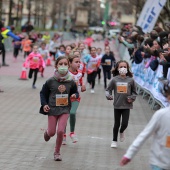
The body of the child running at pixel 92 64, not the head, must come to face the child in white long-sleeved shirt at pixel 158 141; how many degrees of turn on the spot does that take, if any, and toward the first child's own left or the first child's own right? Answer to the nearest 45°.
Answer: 0° — they already face them

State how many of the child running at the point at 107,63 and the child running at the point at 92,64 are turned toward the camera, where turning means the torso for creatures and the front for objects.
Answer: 2

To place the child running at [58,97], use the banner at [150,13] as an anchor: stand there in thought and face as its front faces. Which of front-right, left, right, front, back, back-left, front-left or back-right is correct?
front

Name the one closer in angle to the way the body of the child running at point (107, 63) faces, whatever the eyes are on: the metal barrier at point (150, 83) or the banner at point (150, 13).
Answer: the metal barrier

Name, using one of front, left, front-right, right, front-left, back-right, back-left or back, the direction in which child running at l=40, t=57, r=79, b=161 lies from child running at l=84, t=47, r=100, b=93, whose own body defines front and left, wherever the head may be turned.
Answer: front

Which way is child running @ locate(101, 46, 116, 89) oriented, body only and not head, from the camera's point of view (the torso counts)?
toward the camera

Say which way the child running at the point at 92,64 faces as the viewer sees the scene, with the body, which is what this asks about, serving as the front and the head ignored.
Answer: toward the camera
